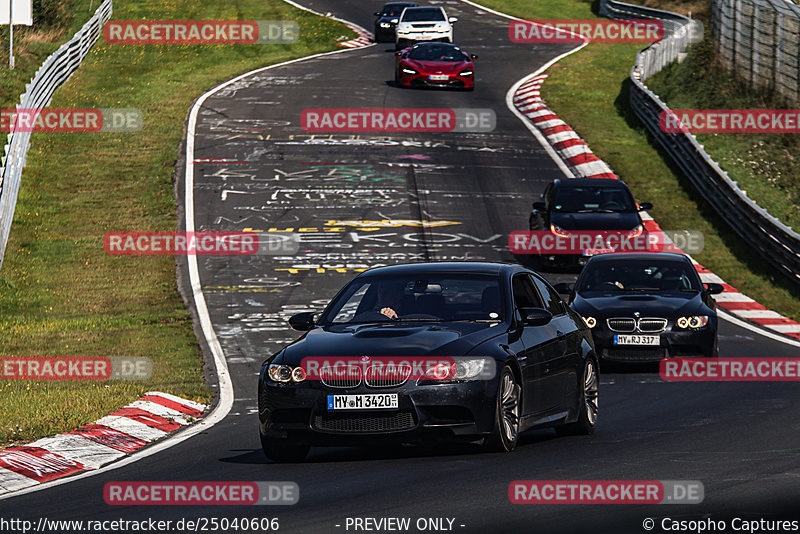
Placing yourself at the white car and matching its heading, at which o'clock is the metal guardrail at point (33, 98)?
The metal guardrail is roughly at 1 o'clock from the white car.

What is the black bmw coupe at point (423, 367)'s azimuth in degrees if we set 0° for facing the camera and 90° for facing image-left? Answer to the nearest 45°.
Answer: approximately 45°

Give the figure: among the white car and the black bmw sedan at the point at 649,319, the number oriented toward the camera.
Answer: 2

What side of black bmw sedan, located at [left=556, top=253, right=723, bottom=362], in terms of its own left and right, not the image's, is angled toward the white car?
back

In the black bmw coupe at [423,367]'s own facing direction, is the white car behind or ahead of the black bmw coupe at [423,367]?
behind

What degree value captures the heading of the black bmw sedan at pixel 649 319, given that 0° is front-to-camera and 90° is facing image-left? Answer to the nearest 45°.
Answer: approximately 0°

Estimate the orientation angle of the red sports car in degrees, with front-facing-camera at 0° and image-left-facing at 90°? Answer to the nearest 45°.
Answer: approximately 0°

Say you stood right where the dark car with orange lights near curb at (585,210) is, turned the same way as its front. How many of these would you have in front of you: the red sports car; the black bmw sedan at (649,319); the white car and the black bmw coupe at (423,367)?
2

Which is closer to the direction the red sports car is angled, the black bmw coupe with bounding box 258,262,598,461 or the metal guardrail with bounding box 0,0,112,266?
the black bmw coupe

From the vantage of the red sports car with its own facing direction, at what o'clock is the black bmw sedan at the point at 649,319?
The black bmw sedan is roughly at 12 o'clock from the red sports car.

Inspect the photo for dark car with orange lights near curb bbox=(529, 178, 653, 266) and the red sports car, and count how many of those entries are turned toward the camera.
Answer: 2
